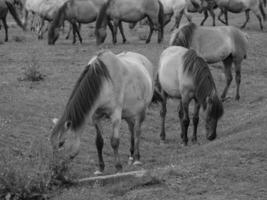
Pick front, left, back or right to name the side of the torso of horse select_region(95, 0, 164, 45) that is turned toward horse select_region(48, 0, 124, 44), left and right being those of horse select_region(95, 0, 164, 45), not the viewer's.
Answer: front

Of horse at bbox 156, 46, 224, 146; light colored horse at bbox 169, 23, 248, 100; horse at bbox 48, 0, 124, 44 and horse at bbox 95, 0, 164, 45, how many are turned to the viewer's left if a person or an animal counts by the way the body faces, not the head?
3

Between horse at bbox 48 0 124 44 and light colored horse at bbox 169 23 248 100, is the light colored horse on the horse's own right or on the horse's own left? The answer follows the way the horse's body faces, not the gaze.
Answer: on the horse's own left

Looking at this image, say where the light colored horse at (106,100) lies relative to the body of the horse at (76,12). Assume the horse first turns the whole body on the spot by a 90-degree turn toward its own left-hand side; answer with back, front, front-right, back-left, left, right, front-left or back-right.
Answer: front

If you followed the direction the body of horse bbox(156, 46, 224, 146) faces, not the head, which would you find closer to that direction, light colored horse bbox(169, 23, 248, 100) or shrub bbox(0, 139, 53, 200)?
the shrub

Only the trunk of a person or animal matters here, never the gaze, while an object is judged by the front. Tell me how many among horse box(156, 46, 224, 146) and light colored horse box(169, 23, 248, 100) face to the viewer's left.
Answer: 1

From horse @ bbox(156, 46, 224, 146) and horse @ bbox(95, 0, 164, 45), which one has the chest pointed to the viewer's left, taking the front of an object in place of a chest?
horse @ bbox(95, 0, 164, 45)

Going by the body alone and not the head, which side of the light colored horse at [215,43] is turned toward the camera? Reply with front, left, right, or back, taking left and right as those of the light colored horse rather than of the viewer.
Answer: left

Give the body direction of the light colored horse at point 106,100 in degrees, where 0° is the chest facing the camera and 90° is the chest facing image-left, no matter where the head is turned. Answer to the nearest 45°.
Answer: approximately 45°

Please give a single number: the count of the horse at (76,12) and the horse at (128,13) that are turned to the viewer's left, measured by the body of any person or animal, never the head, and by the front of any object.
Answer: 2

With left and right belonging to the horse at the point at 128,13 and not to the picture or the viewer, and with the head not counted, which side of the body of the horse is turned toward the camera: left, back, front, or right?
left

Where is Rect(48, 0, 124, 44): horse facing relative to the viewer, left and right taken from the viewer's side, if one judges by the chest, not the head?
facing to the left of the viewer
